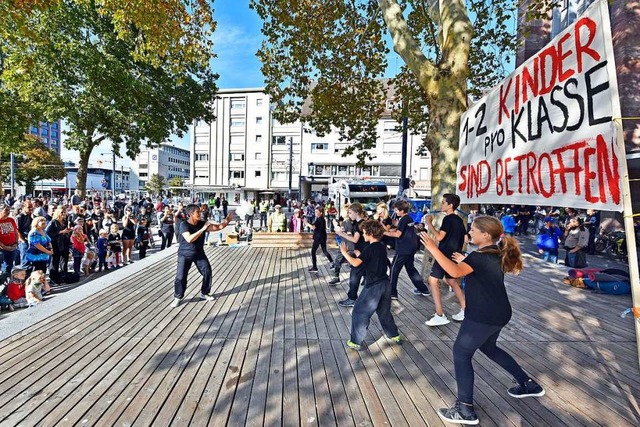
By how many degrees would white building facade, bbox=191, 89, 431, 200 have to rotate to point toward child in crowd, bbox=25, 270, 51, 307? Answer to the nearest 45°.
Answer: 0° — it already faces them

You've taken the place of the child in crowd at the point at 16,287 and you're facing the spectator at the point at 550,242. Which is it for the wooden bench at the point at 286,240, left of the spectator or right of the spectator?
left

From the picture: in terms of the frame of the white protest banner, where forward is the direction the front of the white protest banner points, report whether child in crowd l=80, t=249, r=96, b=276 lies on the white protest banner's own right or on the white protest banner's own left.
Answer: on the white protest banner's own right

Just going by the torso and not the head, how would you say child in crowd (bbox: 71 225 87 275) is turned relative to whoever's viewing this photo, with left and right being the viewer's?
facing the viewer and to the right of the viewer

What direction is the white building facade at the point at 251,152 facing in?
toward the camera

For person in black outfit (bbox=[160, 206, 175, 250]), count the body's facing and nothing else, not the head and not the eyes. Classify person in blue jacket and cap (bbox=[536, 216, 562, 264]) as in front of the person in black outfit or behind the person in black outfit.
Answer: in front

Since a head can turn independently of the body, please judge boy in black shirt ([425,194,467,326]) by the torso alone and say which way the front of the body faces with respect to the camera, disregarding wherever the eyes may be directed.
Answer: to the viewer's left

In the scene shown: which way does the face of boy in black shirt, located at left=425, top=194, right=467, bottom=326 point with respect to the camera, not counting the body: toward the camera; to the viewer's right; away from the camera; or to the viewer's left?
to the viewer's left

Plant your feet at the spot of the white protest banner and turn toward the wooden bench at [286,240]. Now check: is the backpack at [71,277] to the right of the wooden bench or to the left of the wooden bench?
left

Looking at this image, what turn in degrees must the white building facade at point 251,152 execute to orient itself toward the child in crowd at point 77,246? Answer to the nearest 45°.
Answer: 0° — it already faces them

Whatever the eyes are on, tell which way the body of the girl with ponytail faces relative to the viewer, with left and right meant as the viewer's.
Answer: facing to the left of the viewer

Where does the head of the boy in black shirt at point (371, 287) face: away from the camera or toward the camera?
away from the camera

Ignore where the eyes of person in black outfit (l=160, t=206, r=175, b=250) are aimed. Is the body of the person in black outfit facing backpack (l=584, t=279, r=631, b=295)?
yes

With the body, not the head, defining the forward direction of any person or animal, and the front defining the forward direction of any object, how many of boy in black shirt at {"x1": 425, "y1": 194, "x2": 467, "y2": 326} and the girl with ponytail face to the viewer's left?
2
